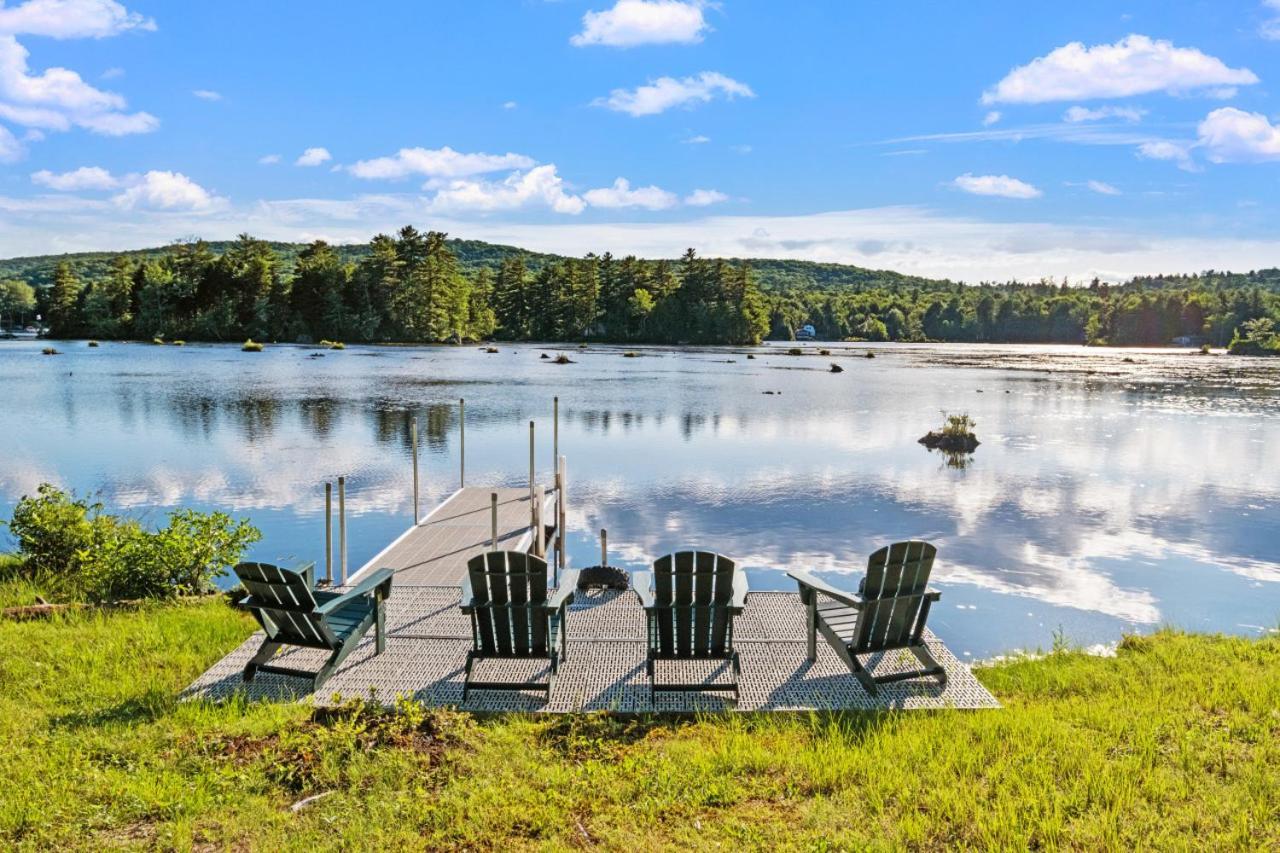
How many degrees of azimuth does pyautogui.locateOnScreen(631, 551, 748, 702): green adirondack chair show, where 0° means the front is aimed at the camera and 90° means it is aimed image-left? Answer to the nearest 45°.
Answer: approximately 180°

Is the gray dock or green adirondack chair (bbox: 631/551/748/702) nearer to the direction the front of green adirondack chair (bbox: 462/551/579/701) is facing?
the gray dock

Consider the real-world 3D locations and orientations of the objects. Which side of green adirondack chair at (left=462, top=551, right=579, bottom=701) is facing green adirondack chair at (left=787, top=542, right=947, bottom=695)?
right

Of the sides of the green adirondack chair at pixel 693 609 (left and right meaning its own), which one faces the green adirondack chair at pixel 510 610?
left

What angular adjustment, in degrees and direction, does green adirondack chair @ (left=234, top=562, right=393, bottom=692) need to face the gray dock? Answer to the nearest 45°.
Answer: approximately 45° to its left

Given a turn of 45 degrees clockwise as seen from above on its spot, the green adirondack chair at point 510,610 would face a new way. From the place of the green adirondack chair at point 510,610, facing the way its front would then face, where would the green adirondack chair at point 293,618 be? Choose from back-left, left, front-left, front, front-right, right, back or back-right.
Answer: back-left

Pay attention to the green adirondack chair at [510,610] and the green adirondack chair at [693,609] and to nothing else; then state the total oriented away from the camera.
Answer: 2

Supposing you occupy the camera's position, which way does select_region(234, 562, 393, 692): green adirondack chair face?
facing away from the viewer and to the right of the viewer

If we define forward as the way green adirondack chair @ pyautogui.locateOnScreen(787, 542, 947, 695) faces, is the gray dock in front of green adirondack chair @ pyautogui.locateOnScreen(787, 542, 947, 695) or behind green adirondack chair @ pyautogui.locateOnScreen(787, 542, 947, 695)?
in front

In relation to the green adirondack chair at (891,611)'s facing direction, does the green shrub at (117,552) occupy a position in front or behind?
in front

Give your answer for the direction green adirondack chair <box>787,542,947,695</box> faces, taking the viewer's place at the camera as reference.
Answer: facing away from the viewer and to the left of the viewer

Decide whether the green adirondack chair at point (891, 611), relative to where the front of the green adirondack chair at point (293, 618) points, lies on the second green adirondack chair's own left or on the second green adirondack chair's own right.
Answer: on the second green adirondack chair's own right

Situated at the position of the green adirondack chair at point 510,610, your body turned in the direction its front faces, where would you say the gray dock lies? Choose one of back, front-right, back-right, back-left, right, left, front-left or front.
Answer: front

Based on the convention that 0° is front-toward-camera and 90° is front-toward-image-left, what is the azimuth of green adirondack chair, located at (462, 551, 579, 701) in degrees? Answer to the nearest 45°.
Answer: approximately 180°
